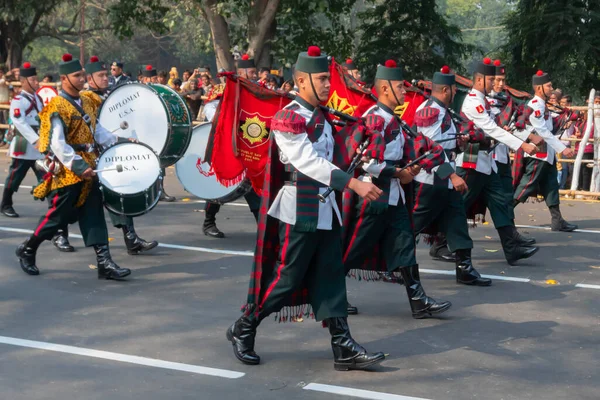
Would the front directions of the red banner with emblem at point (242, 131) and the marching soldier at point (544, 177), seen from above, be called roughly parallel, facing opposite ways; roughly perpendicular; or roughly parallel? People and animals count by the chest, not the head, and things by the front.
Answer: roughly perpendicular

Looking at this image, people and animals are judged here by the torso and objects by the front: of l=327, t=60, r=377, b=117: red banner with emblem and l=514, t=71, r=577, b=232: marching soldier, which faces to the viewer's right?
the marching soldier

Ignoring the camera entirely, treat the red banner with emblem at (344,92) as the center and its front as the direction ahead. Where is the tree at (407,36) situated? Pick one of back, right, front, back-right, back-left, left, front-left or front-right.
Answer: back

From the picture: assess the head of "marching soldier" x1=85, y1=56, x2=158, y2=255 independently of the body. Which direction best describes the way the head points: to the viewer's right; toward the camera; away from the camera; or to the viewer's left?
to the viewer's right

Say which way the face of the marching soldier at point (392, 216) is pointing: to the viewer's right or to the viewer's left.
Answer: to the viewer's right

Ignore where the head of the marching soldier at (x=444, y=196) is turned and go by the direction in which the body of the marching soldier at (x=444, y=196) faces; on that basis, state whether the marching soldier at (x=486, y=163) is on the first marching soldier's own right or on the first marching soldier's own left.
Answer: on the first marching soldier's own left

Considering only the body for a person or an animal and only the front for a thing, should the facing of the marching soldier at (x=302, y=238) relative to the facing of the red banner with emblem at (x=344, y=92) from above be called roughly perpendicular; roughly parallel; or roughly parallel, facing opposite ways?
roughly perpendicular

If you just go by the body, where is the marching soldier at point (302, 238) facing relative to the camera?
to the viewer's right

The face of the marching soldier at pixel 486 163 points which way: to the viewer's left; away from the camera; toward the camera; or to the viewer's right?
to the viewer's right

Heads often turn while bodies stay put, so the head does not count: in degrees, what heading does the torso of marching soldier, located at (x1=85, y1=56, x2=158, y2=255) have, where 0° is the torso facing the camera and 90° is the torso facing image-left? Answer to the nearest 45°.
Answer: approximately 270°

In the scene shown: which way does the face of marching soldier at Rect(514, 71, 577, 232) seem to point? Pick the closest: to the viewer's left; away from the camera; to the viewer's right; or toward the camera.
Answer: to the viewer's right

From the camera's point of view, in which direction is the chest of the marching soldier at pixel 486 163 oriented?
to the viewer's right

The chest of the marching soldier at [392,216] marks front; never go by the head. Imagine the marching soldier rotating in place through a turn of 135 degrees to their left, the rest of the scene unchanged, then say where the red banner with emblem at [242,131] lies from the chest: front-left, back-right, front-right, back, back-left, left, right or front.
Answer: front-left

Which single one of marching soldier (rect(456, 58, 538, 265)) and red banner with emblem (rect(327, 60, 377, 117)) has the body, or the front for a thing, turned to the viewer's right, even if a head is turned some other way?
the marching soldier

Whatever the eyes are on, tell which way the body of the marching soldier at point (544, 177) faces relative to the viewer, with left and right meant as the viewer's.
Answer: facing to the right of the viewer

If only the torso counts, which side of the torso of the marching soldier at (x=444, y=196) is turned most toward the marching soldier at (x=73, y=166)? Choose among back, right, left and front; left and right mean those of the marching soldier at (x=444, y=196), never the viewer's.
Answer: back

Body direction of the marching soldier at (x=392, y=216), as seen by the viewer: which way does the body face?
to the viewer's right
